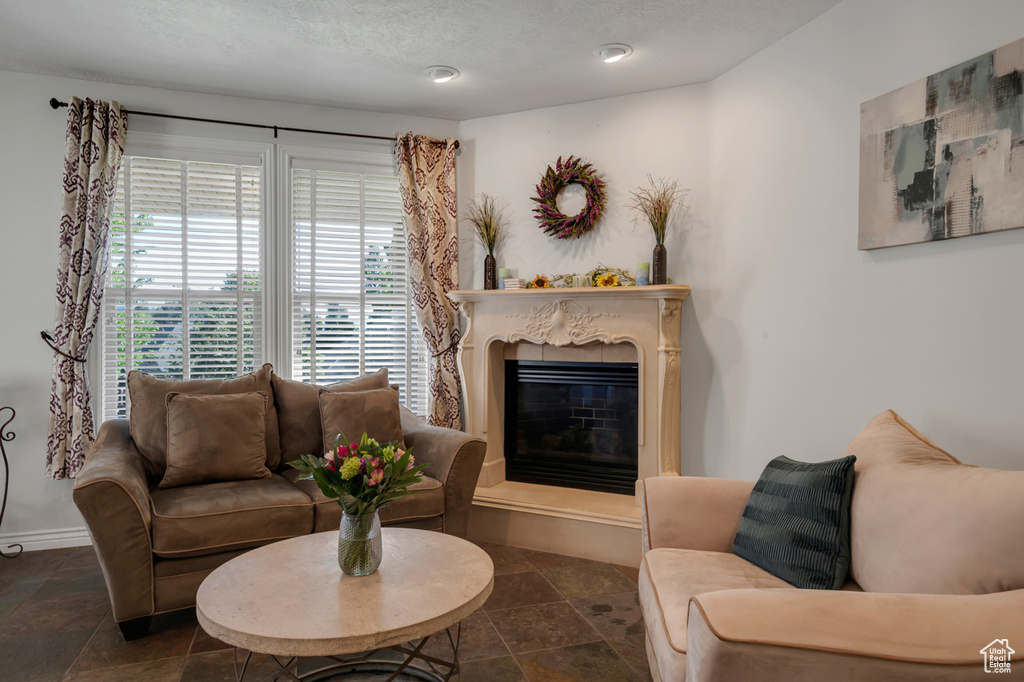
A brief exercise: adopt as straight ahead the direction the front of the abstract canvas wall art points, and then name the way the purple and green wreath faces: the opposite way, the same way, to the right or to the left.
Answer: to the left

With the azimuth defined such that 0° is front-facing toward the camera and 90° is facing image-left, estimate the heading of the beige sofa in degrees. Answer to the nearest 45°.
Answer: approximately 90°

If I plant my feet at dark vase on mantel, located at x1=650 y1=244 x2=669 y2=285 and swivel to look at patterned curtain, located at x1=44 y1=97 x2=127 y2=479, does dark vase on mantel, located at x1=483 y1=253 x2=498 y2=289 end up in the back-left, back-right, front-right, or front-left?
front-right

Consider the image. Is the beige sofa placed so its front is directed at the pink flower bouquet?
yes

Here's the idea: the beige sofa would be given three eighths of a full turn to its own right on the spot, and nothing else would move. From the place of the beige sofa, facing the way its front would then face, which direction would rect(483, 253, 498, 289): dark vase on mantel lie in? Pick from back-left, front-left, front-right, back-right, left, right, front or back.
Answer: left

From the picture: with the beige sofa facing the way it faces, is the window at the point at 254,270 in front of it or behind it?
in front

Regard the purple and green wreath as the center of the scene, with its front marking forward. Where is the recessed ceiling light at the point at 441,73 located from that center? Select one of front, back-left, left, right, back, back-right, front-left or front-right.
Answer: front-right

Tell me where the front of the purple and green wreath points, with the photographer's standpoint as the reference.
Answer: facing the viewer

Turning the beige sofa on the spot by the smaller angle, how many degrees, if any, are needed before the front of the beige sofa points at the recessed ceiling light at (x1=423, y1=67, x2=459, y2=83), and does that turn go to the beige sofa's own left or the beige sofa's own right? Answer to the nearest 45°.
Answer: approximately 45° to the beige sofa's own right

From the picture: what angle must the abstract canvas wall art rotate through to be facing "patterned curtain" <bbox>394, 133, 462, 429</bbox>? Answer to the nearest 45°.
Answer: approximately 45° to its right

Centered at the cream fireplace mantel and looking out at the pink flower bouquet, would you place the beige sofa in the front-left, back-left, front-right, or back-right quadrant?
front-left

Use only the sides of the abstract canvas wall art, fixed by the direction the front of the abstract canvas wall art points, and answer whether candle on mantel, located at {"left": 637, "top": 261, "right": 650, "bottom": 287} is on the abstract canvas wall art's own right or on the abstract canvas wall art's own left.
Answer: on the abstract canvas wall art's own right

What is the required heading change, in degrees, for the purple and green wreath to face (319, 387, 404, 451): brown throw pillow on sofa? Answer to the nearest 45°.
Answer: approximately 45° to its right

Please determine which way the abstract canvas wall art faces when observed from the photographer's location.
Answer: facing the viewer and to the left of the viewer

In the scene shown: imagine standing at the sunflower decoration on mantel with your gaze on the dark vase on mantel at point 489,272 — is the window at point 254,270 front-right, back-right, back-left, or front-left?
front-left

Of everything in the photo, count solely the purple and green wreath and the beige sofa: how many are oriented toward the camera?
1
